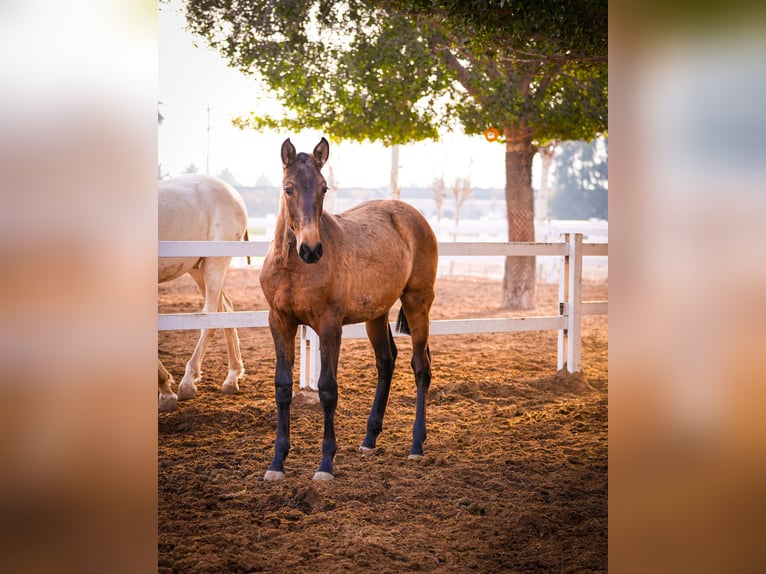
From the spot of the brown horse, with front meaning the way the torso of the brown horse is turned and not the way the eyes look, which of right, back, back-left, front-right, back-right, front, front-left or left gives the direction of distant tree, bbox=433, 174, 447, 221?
back-right

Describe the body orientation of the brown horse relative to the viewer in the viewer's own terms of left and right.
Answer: facing the viewer and to the left of the viewer

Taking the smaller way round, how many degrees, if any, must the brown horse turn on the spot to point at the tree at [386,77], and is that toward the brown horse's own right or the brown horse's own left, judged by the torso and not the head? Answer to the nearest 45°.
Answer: approximately 135° to the brown horse's own right

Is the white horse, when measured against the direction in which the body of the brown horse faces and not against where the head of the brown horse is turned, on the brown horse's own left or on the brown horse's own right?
on the brown horse's own right
